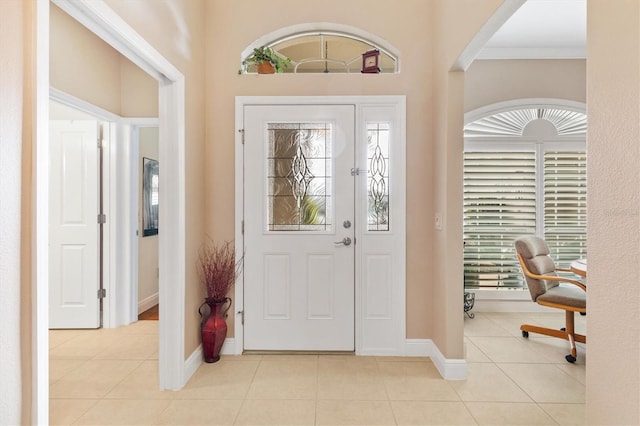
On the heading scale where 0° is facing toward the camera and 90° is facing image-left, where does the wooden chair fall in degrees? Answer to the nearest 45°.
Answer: approximately 315°

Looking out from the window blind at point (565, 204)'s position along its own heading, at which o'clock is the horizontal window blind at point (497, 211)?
The horizontal window blind is roughly at 2 o'clock from the window blind.

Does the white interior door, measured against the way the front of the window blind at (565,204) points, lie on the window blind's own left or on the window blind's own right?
on the window blind's own right

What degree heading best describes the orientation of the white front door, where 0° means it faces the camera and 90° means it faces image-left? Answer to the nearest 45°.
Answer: approximately 0°

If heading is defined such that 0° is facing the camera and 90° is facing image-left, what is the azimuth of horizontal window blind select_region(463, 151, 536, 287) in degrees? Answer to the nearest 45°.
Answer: approximately 0°

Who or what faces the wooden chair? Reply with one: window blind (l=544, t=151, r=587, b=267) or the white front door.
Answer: the window blind

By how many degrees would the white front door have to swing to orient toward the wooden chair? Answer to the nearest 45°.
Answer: approximately 90° to its left

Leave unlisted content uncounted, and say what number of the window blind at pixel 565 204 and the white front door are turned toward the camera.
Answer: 2

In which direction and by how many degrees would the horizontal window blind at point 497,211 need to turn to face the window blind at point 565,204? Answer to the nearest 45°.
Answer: approximately 135° to its left

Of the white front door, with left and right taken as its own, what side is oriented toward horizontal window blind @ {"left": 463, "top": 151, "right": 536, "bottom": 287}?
left

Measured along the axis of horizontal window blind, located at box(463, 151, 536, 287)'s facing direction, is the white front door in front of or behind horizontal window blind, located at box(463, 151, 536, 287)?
in front
